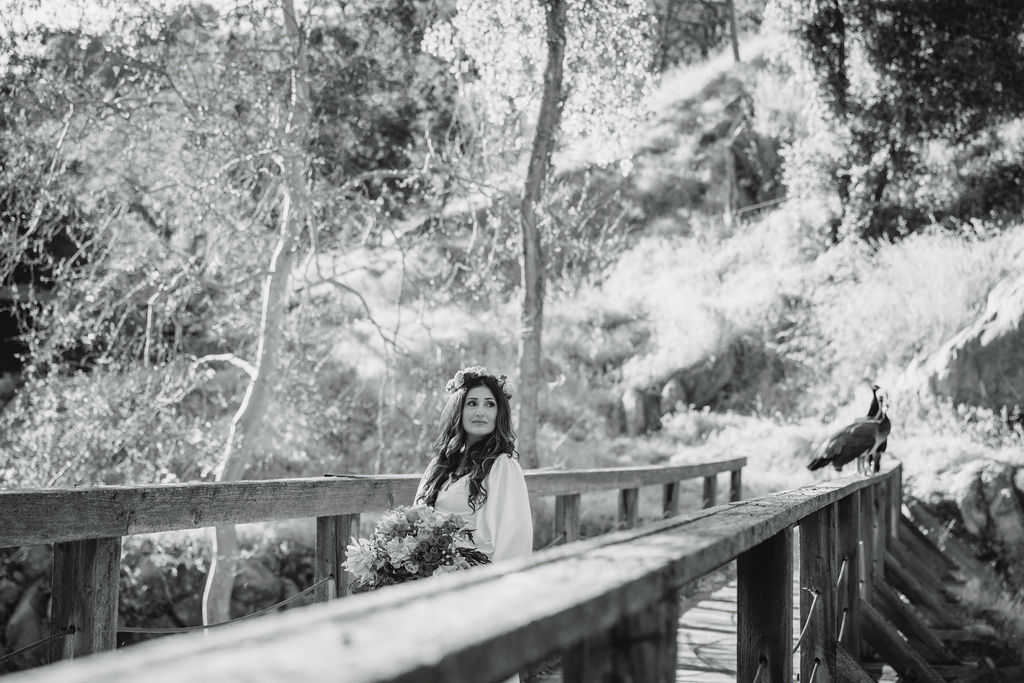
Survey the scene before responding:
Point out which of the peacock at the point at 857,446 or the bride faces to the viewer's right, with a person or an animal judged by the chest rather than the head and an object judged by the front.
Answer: the peacock

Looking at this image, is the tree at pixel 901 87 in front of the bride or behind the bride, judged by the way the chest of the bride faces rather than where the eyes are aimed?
behind

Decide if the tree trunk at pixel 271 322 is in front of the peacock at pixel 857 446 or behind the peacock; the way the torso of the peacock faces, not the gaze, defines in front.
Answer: behind

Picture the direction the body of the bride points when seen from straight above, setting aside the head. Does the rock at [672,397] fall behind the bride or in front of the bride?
behind

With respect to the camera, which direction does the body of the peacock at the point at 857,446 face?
to the viewer's right

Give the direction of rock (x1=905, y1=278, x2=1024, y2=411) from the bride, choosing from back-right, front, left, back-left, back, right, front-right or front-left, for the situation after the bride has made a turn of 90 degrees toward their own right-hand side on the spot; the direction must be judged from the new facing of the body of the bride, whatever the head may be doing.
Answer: right

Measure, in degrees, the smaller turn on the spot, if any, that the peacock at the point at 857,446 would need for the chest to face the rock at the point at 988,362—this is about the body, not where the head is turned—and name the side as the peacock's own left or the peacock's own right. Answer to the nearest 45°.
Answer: approximately 90° to the peacock's own left

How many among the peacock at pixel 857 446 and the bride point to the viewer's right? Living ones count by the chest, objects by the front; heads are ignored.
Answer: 1

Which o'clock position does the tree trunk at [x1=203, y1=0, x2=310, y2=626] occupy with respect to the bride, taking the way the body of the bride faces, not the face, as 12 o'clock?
The tree trunk is roughly at 4 o'clock from the bride.

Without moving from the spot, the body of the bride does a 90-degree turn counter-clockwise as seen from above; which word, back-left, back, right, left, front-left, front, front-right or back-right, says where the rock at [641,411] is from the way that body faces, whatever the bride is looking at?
back-left
